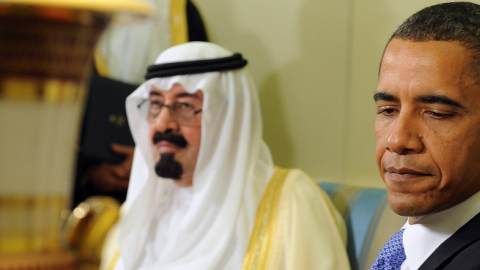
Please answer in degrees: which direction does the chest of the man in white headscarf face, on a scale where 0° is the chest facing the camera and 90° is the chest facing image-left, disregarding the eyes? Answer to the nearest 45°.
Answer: approximately 45°

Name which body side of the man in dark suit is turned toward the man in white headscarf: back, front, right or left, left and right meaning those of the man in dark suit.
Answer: right

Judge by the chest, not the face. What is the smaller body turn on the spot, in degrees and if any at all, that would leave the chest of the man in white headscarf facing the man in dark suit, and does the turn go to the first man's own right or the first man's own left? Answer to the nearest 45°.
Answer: approximately 45° to the first man's own left

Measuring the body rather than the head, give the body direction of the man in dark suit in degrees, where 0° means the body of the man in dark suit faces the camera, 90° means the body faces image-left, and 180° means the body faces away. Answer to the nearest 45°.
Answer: approximately 45°
